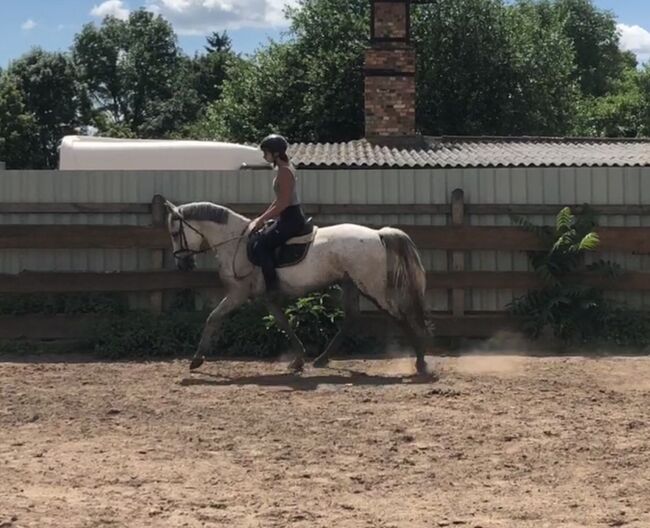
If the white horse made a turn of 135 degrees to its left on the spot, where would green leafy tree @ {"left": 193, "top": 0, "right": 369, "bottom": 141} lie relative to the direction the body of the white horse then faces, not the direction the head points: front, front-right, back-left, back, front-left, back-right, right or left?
back-left

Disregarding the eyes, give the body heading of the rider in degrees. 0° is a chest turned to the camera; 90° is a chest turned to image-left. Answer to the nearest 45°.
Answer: approximately 90°

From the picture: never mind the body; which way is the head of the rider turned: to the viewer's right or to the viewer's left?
to the viewer's left

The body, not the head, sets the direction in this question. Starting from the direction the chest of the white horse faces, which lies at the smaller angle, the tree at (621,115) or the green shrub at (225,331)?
the green shrub

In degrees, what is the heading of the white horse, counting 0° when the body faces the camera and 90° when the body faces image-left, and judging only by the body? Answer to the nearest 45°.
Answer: approximately 90°

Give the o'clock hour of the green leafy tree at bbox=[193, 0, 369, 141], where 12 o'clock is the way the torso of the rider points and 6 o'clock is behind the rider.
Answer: The green leafy tree is roughly at 3 o'clock from the rider.

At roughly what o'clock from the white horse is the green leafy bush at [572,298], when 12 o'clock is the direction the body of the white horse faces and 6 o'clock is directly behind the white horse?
The green leafy bush is roughly at 5 o'clock from the white horse.

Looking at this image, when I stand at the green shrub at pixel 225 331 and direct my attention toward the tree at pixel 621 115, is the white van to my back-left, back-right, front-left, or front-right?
front-left

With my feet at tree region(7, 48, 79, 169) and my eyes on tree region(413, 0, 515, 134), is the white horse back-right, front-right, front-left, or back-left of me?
front-right

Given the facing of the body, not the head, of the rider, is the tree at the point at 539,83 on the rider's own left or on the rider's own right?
on the rider's own right

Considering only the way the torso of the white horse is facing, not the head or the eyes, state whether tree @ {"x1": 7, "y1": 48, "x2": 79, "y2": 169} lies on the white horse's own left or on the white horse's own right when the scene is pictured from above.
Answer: on the white horse's own right
